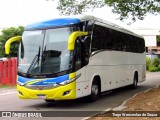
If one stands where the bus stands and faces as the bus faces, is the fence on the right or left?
on its right

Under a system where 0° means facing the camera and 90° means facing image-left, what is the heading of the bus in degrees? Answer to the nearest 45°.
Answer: approximately 45°
